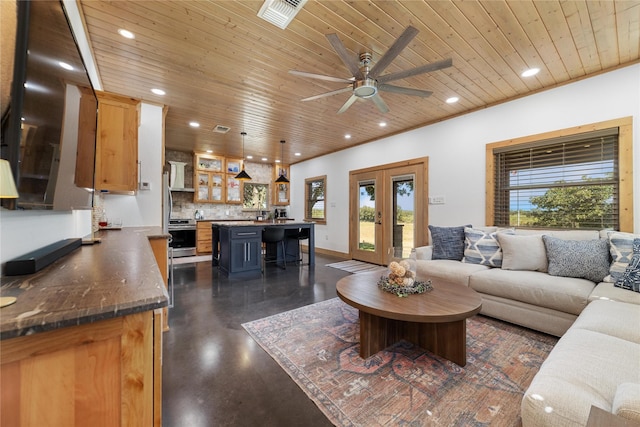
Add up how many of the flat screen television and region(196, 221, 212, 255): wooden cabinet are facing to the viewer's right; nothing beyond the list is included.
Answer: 1

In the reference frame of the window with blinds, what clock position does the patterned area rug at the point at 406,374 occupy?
The patterned area rug is roughly at 11 o'clock from the window with blinds.

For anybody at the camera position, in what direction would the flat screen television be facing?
facing to the right of the viewer

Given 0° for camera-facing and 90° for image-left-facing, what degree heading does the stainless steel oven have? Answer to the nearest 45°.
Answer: approximately 0°

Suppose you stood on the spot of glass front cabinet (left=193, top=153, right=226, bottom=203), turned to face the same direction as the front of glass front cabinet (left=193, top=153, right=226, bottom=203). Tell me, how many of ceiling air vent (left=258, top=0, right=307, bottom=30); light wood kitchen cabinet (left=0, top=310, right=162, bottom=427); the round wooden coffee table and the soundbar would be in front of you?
4

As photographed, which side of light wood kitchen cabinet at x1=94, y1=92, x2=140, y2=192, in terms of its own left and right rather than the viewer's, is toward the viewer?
right

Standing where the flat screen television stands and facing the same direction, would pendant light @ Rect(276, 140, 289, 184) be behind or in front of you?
in front

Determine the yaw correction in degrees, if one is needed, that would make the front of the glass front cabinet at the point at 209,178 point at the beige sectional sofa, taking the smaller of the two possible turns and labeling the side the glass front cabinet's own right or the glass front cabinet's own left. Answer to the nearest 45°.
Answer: approximately 45° to the glass front cabinet's own left

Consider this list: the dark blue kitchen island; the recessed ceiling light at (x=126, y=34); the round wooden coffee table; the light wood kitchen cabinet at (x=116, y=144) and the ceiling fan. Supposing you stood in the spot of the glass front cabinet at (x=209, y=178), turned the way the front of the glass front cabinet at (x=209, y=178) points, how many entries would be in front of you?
5

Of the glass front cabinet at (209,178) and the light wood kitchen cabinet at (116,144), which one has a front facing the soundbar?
the glass front cabinet

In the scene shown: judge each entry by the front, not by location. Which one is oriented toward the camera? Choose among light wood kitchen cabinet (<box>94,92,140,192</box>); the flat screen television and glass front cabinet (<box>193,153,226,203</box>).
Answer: the glass front cabinet

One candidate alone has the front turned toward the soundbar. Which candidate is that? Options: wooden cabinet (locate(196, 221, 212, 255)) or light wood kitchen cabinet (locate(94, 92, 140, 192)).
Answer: the wooden cabinet

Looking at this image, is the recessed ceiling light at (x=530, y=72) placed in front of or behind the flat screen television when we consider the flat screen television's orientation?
in front

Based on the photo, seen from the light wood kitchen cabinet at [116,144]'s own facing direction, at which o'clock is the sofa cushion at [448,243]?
The sofa cushion is roughly at 1 o'clock from the light wood kitchen cabinet.
